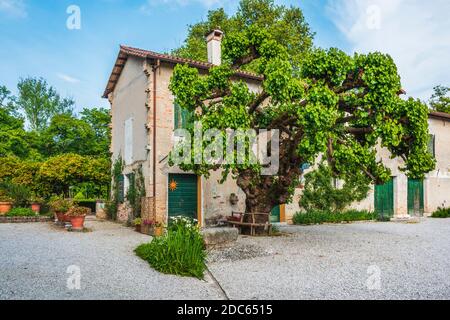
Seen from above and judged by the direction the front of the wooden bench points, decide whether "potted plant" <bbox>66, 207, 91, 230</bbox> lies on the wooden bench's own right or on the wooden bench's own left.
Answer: on the wooden bench's own right

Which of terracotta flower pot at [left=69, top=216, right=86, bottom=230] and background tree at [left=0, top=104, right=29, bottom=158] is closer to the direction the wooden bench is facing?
the terracotta flower pot

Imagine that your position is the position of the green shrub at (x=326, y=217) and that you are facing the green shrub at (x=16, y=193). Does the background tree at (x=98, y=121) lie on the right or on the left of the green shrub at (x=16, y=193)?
right

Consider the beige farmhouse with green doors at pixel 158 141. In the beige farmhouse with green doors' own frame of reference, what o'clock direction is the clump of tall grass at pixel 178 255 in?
The clump of tall grass is roughly at 1 o'clock from the beige farmhouse with green doors.

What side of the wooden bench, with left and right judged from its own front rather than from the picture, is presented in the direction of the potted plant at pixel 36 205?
right

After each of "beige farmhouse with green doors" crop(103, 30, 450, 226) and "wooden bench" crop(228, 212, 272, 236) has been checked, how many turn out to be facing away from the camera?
0

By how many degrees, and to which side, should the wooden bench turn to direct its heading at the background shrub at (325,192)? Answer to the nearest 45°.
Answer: approximately 180°
